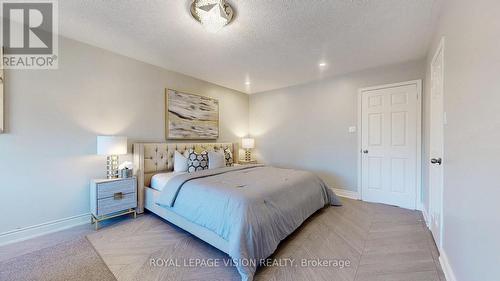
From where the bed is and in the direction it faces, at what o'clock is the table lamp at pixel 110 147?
The table lamp is roughly at 5 o'clock from the bed.

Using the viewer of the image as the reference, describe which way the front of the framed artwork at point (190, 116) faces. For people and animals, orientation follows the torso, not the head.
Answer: facing the viewer and to the right of the viewer

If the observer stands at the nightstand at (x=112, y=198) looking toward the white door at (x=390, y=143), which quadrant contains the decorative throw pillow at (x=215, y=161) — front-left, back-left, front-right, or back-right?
front-left

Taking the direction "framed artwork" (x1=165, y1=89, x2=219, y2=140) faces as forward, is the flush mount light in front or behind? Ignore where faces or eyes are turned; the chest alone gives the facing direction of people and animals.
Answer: in front

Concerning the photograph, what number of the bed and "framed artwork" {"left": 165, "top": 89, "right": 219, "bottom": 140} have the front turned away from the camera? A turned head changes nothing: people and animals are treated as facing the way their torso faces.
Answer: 0

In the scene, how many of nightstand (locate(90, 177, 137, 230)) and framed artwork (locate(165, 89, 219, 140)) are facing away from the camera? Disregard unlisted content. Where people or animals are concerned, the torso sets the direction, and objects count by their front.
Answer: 0

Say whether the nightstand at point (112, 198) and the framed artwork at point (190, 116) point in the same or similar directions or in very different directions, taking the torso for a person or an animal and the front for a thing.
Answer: same or similar directions

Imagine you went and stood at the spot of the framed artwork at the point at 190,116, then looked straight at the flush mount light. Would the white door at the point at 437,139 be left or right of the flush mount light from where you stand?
left

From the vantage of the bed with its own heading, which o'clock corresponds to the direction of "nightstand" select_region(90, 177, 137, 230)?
The nightstand is roughly at 5 o'clock from the bed.

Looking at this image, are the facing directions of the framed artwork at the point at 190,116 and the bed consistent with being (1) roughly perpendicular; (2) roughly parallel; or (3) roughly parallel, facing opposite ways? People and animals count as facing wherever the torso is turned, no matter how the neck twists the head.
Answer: roughly parallel
